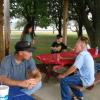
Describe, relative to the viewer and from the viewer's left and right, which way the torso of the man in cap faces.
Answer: facing the viewer and to the right of the viewer

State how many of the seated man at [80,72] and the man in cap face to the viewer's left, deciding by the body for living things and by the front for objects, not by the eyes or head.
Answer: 1

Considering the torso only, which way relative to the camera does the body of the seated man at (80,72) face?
to the viewer's left

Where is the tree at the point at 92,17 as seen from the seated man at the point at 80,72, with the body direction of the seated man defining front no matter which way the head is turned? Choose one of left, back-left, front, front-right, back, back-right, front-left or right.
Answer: right

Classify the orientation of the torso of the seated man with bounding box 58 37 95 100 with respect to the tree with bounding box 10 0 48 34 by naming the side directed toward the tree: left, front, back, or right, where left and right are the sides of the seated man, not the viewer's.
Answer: right
